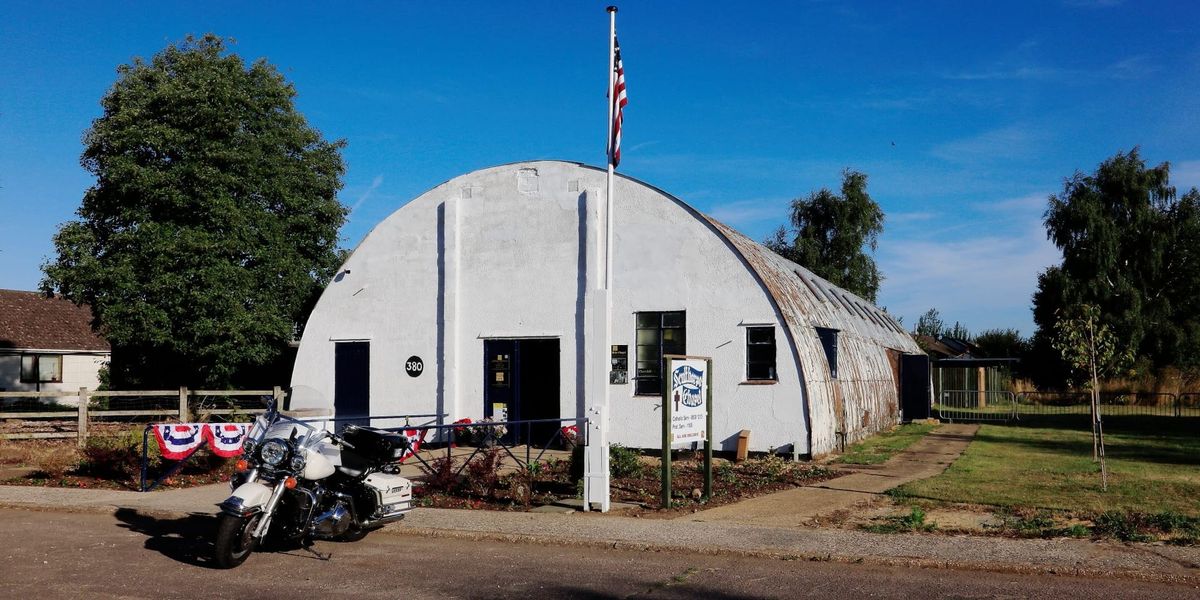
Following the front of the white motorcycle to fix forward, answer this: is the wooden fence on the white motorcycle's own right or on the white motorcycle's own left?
on the white motorcycle's own right

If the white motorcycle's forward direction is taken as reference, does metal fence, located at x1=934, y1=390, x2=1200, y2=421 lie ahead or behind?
behind

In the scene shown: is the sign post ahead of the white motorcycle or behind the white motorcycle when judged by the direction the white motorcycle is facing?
behind

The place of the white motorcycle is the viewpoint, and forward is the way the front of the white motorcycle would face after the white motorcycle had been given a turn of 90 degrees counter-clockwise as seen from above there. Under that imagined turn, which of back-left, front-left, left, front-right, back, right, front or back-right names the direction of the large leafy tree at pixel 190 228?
back-left

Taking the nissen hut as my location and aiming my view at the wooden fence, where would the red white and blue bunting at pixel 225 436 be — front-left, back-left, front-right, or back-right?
front-left

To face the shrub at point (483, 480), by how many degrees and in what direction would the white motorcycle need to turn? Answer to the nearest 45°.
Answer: approximately 180°

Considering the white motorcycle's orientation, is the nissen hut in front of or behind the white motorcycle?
behind

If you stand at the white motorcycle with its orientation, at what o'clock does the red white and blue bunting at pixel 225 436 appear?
The red white and blue bunting is roughly at 4 o'clock from the white motorcycle.

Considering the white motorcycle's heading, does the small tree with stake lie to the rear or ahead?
to the rear

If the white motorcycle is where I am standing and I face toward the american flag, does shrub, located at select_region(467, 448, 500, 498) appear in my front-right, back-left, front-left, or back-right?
front-left

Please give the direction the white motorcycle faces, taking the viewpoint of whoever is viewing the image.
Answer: facing the viewer and to the left of the viewer

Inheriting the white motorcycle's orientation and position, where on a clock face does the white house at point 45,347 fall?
The white house is roughly at 4 o'clock from the white motorcycle.

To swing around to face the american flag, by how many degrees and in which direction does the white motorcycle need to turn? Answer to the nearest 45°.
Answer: approximately 180°

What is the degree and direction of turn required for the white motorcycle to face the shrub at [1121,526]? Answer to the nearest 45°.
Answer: approximately 135° to its left

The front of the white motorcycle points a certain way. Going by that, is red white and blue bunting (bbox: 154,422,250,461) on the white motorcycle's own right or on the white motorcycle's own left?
on the white motorcycle's own right
